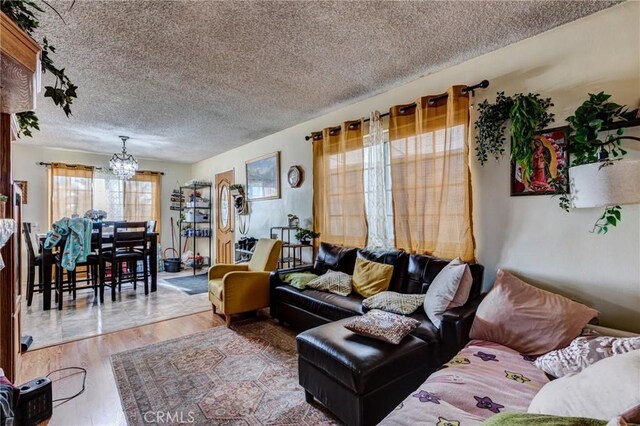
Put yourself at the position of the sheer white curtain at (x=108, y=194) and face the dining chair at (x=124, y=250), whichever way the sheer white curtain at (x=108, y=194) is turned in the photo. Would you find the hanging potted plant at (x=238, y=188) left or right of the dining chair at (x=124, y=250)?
left

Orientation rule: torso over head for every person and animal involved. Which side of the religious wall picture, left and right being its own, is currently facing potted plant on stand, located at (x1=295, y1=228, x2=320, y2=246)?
right

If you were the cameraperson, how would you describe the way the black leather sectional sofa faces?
facing the viewer and to the left of the viewer

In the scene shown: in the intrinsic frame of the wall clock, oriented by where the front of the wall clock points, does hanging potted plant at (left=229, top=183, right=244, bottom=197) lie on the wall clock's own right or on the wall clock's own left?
on the wall clock's own right

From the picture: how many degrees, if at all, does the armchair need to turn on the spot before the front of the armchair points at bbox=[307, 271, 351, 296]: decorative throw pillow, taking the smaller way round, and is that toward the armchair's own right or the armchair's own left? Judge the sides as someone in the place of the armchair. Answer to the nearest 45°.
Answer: approximately 90° to the armchair's own left

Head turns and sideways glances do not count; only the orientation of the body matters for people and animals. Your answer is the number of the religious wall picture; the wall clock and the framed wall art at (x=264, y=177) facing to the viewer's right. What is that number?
0

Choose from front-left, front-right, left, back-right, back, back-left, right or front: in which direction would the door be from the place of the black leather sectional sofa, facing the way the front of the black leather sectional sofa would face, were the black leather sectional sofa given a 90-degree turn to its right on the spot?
front

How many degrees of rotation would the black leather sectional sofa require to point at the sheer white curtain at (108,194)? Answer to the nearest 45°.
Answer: approximately 90° to its right

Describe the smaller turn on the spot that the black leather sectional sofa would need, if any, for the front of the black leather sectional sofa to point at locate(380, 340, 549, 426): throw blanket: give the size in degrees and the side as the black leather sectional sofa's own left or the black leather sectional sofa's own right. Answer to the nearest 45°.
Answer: approximately 45° to the black leather sectional sofa's own left
